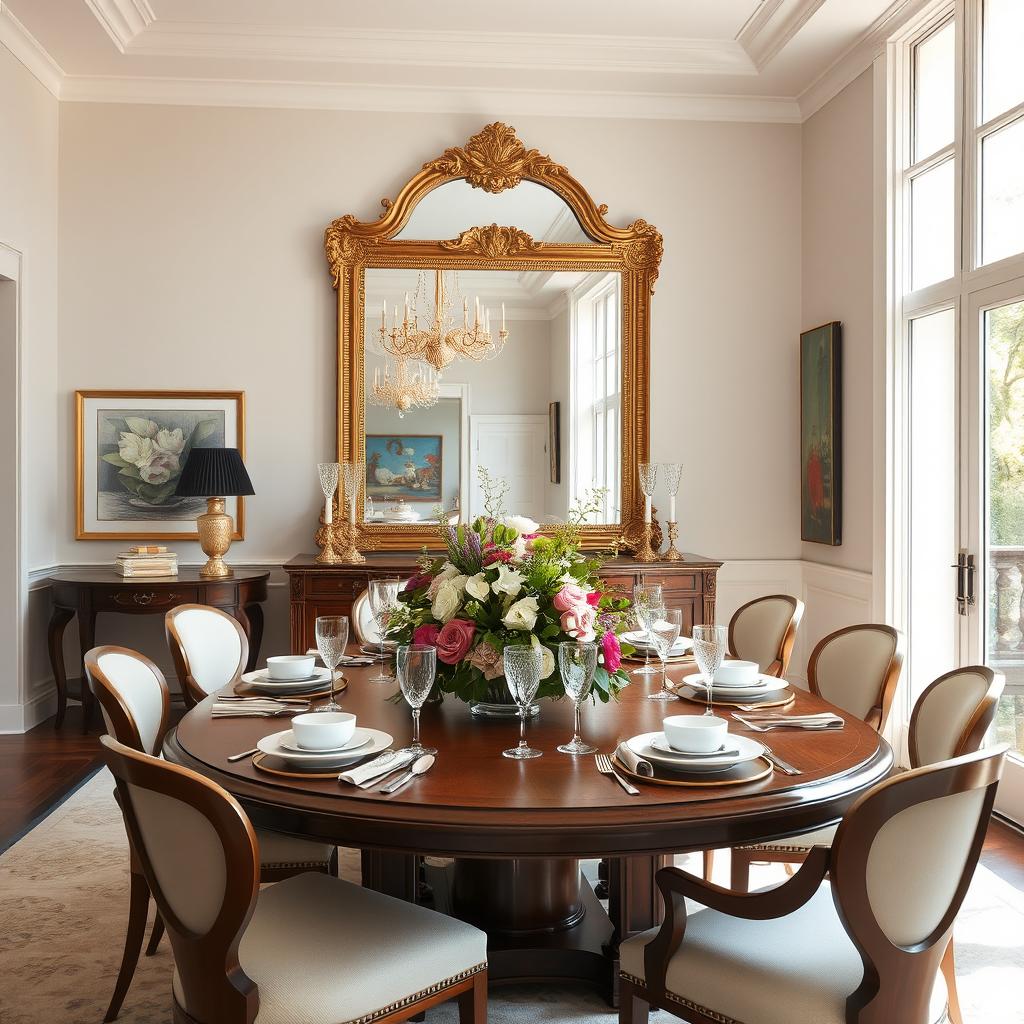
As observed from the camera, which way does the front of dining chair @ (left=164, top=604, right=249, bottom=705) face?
facing the viewer and to the right of the viewer

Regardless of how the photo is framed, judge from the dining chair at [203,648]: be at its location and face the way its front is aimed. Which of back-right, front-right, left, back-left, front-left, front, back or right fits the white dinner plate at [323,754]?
front-right

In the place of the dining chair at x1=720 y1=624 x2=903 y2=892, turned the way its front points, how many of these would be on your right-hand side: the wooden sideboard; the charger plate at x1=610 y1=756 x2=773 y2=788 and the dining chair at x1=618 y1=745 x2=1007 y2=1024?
1

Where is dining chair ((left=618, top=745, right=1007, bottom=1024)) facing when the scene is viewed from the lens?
facing away from the viewer and to the left of the viewer

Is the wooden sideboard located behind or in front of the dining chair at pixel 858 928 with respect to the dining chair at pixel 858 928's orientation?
in front

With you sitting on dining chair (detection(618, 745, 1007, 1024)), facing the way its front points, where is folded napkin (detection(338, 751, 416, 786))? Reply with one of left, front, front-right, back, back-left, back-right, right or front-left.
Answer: front-left

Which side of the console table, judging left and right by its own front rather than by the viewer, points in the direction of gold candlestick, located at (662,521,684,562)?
left

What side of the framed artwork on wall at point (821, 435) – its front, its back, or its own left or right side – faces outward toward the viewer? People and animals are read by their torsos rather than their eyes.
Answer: left

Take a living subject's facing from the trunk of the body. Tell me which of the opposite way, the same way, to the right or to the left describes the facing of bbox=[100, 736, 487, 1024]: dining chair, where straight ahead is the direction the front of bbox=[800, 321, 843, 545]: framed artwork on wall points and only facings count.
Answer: to the right

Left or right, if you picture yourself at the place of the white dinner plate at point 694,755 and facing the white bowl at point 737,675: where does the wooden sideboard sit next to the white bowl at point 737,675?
left

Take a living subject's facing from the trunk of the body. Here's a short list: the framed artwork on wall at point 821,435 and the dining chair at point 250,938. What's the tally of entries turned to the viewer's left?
1

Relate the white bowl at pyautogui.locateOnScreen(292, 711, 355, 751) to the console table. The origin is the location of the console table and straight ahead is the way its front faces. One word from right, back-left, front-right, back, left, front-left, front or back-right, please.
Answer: front

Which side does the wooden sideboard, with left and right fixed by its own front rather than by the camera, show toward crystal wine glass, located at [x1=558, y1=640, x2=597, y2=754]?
front

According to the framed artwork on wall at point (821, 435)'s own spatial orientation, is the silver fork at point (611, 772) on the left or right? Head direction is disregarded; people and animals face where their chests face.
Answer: on its left

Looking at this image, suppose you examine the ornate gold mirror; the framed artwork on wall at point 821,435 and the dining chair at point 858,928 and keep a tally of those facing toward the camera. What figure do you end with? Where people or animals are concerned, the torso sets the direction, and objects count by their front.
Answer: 1

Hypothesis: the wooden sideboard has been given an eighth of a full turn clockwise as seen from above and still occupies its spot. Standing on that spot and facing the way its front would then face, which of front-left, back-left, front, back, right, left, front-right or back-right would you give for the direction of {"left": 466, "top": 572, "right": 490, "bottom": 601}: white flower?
front-left

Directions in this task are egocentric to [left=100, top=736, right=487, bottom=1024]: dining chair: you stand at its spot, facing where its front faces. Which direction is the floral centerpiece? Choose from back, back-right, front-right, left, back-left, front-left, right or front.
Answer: front
